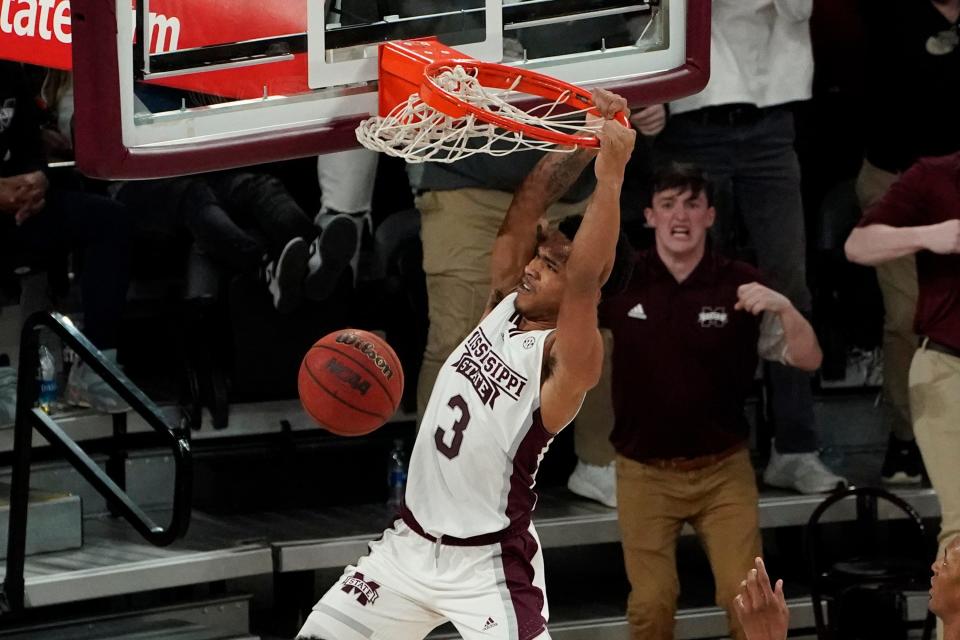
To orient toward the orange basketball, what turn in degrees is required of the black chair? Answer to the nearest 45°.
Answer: approximately 45° to its right

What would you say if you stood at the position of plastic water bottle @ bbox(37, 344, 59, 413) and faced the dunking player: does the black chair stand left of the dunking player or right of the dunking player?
left

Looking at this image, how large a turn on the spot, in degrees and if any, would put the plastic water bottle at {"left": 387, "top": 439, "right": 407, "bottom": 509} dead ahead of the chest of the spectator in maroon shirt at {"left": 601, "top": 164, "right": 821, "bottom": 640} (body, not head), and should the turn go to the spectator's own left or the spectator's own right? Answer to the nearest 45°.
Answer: approximately 90° to the spectator's own right

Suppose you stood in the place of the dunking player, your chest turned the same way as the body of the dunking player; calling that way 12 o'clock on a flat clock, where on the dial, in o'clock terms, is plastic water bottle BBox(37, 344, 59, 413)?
The plastic water bottle is roughly at 3 o'clock from the dunking player.

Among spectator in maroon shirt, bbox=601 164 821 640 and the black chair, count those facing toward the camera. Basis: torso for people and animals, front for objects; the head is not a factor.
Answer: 2

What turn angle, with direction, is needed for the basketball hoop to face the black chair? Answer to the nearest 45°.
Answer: approximately 90° to its left

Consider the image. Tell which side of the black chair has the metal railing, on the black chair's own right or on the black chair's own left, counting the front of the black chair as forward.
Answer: on the black chair's own right

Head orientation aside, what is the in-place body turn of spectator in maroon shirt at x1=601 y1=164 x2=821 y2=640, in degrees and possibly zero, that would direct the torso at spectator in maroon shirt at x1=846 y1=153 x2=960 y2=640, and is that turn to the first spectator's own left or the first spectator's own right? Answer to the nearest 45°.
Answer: approximately 90° to the first spectator's own left
